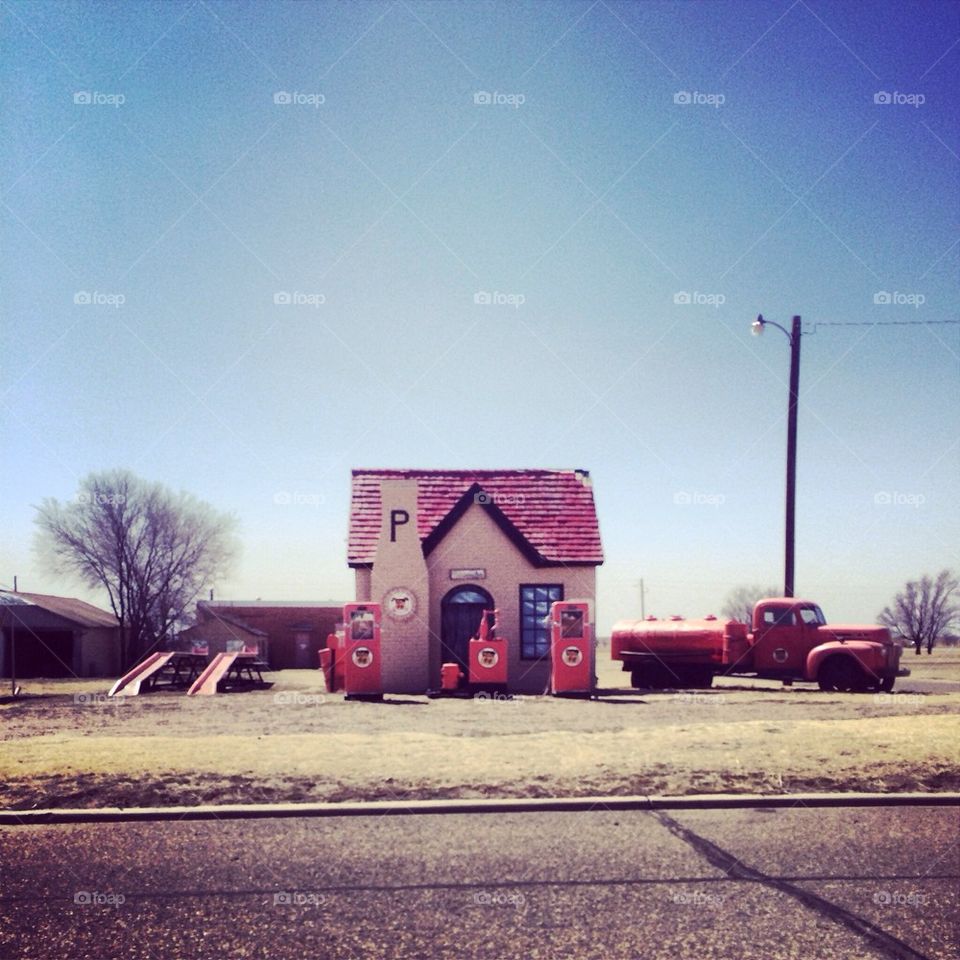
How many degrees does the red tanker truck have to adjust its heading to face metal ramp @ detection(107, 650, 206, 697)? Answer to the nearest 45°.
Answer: approximately 180°

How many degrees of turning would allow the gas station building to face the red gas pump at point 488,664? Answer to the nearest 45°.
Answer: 0° — it already faces it

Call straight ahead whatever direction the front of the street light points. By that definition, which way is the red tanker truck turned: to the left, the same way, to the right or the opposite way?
the opposite way

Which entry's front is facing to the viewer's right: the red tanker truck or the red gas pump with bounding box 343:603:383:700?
the red tanker truck

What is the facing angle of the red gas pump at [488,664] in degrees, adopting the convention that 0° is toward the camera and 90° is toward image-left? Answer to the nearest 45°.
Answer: approximately 0°

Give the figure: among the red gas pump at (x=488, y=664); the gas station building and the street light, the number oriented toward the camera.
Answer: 2

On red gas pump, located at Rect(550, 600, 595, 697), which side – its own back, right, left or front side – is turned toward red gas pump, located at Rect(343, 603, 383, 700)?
right

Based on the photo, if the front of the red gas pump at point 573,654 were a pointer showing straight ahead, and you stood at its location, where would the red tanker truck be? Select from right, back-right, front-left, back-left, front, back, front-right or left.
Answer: back-left

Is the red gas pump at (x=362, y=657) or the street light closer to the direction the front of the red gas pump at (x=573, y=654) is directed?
the red gas pump

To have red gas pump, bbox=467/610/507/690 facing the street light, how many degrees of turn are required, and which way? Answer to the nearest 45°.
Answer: approximately 135° to its left

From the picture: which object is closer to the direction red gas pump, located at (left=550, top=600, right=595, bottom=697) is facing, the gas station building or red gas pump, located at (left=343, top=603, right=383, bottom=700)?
the red gas pump
